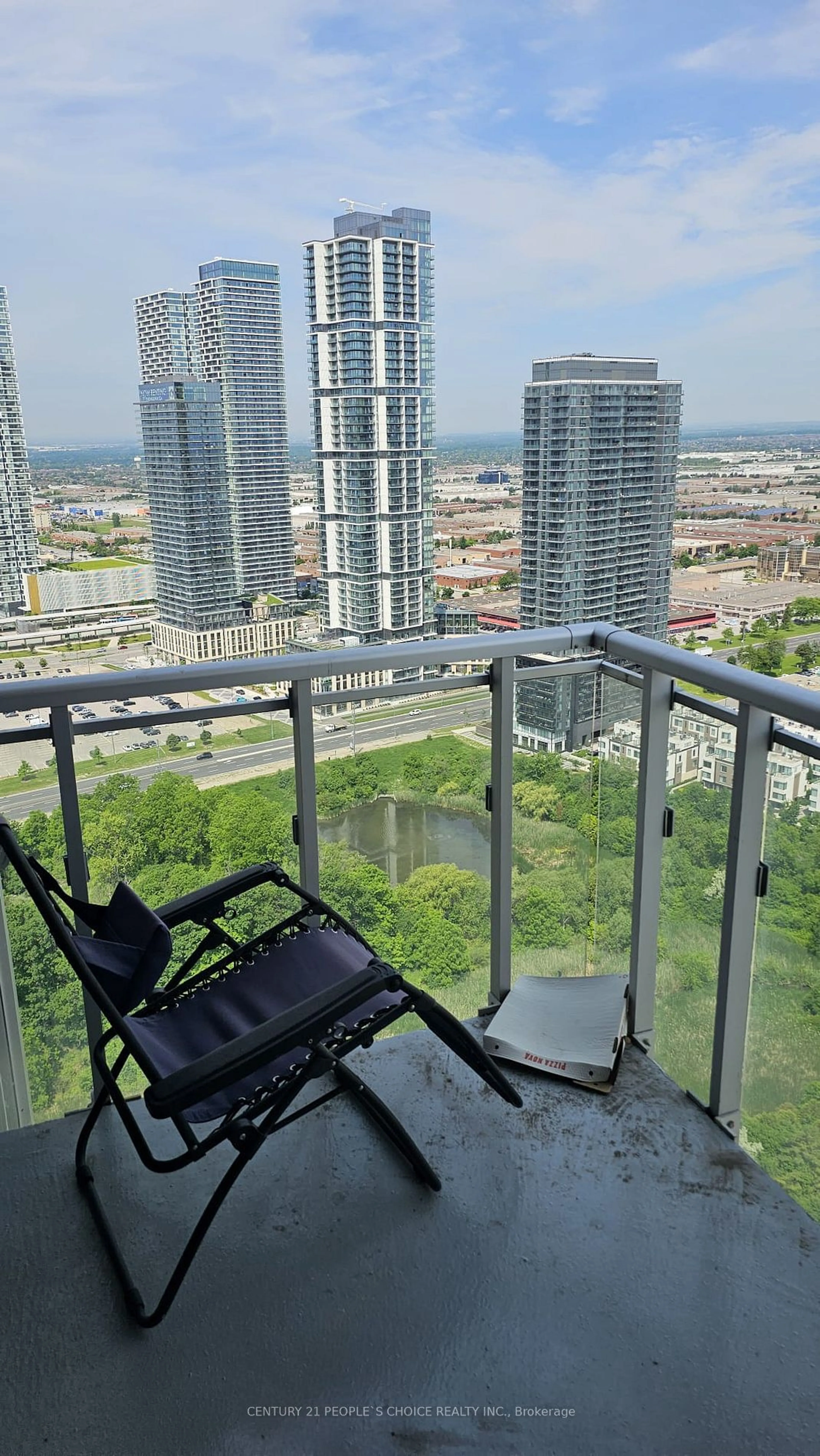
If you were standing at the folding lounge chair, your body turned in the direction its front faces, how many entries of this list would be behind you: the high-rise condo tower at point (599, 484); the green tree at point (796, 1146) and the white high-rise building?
0

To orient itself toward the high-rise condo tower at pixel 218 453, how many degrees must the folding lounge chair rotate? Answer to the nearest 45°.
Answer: approximately 45° to its left

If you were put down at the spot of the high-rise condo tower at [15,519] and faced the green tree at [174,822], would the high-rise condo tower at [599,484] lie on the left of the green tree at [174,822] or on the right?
left

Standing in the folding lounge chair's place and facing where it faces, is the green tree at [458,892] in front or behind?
in front

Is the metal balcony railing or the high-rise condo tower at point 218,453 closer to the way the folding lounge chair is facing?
the metal balcony railing

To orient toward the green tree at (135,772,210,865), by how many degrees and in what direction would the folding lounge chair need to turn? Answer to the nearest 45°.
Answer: approximately 45° to its left

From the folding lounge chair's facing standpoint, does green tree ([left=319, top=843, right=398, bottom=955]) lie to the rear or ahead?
ahead

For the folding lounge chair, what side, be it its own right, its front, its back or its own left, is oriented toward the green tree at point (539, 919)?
left

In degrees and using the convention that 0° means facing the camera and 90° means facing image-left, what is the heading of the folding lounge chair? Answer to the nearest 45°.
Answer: approximately 225°

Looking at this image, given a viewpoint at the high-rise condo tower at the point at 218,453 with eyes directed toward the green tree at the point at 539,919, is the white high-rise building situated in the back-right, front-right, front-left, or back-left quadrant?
front-left

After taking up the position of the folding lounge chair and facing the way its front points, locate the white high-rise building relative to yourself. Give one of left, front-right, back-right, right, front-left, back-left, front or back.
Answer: front-left

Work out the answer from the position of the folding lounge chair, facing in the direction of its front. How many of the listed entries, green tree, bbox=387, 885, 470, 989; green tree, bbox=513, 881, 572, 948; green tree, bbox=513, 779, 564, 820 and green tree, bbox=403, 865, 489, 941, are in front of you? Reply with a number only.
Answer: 4

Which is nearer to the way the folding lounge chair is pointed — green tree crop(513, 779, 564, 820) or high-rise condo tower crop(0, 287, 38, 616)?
the green tree

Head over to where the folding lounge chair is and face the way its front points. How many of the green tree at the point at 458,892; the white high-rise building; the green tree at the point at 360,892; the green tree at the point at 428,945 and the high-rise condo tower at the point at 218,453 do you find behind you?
0

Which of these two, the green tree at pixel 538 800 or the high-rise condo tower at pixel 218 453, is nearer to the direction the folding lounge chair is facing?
the green tree

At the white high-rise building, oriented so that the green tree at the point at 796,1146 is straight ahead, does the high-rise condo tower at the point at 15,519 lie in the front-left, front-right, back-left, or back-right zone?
back-right
